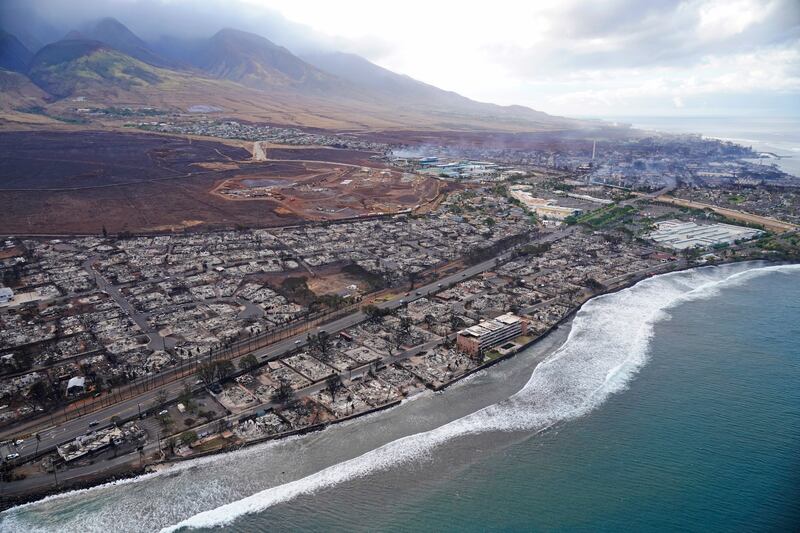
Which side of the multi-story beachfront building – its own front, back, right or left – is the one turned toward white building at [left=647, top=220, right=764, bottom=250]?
left

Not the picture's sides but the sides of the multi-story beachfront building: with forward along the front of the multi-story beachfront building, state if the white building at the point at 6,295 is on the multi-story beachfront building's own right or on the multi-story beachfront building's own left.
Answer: on the multi-story beachfront building's own right

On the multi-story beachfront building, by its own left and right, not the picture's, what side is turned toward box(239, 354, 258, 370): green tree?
right

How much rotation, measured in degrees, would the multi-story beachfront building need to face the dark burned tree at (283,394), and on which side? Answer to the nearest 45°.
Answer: approximately 90° to its right

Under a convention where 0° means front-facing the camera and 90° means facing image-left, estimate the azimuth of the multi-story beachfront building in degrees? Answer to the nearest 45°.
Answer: approximately 315°

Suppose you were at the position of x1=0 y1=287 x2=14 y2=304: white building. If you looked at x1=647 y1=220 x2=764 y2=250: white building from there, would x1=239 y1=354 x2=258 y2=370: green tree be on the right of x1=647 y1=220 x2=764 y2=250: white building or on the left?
right
